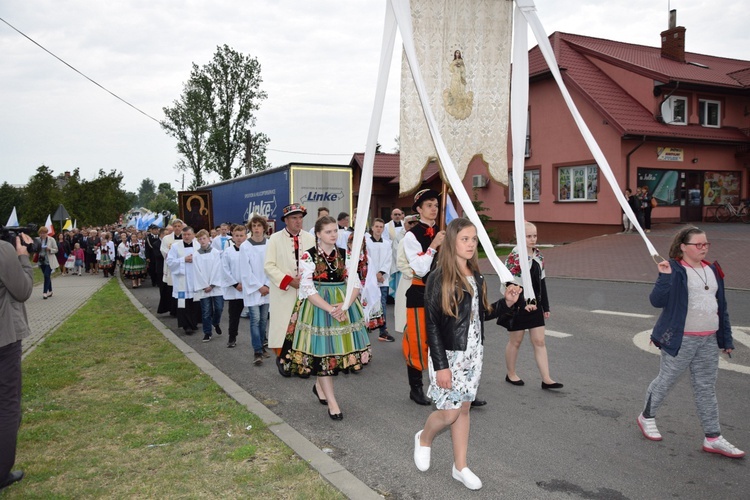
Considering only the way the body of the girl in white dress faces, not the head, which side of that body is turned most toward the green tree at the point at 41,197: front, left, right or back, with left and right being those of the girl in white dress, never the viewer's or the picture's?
back

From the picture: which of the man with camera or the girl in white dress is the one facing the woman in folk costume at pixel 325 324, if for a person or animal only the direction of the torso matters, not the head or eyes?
the man with camera

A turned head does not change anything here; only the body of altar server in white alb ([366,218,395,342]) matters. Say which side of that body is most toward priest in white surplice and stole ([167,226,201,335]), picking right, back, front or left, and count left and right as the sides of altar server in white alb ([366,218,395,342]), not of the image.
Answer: right

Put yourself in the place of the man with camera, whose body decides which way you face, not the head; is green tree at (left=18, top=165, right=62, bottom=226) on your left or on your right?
on your left

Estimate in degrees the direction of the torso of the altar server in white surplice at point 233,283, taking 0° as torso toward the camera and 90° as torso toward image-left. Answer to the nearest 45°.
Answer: approximately 315°

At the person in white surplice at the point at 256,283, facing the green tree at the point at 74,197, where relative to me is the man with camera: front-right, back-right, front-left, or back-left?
back-left

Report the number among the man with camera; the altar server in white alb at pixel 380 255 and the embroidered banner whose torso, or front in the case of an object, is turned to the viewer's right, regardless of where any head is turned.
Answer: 1

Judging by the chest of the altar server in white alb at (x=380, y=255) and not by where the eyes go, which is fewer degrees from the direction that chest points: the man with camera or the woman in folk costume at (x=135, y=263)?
the man with camera
